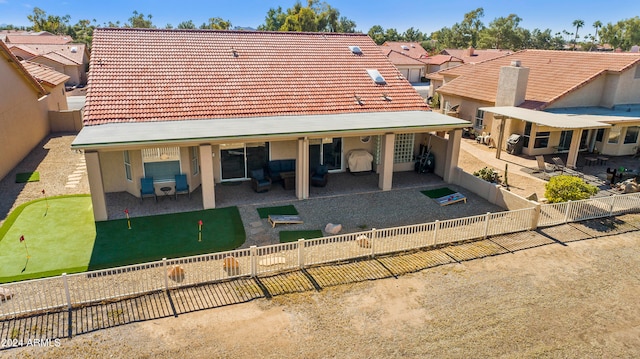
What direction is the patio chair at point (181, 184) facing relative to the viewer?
toward the camera

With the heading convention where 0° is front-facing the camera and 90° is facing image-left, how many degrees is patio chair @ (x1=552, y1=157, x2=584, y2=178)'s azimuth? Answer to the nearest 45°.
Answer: approximately 315°

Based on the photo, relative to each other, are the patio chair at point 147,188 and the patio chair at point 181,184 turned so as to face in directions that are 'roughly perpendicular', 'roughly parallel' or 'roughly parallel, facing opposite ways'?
roughly parallel

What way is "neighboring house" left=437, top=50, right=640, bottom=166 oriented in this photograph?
away from the camera

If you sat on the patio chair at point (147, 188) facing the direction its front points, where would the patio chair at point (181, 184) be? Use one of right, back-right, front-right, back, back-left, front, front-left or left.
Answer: left

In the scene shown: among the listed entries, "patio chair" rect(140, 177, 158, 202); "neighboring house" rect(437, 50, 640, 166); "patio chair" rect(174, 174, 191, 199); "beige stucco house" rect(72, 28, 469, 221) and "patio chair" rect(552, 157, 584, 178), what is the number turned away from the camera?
2

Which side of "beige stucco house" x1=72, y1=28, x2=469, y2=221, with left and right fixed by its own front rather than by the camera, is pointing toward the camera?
back

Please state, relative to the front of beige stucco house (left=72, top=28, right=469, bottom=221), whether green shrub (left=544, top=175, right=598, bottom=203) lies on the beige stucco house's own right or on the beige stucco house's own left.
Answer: on the beige stucco house's own right

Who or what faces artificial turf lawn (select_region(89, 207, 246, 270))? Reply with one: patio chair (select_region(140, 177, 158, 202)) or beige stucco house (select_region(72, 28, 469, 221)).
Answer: the patio chair

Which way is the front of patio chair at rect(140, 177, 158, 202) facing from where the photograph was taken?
facing the viewer

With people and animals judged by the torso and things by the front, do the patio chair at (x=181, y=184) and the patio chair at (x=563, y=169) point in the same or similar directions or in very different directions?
same or similar directions

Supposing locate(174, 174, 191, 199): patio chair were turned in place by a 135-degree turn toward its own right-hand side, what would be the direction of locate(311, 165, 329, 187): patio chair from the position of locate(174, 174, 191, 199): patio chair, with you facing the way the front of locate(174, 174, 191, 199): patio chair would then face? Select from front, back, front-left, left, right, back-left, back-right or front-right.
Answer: back-right

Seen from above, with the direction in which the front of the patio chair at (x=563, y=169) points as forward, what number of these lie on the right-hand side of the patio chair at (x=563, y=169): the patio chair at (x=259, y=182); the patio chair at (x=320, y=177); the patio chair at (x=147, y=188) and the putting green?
4

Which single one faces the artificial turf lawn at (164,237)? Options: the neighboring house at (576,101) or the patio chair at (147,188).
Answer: the patio chair

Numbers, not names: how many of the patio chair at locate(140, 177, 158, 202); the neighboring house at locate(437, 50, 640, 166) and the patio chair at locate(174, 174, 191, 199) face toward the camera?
2

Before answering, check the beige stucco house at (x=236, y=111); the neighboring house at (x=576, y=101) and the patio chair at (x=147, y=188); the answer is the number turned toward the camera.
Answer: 1
